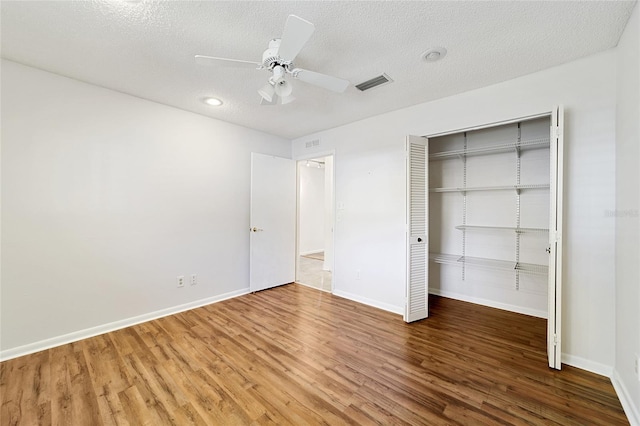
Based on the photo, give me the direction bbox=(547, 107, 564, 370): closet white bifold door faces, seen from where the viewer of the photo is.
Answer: facing to the left of the viewer

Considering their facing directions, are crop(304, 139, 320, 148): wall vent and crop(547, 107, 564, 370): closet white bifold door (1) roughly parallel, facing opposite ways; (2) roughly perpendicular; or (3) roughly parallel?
roughly perpendicular

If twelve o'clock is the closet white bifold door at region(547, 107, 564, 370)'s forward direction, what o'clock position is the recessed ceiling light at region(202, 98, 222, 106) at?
The recessed ceiling light is roughly at 11 o'clock from the closet white bifold door.

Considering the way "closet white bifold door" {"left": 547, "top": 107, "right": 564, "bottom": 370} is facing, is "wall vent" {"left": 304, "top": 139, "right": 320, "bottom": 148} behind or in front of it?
in front

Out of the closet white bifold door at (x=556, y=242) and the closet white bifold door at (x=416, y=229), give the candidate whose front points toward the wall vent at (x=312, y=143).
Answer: the closet white bifold door at (x=556, y=242)

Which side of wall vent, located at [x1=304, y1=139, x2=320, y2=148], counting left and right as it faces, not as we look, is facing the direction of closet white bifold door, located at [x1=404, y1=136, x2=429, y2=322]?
left

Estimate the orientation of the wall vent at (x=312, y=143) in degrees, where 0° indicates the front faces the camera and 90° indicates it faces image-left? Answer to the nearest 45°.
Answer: approximately 45°

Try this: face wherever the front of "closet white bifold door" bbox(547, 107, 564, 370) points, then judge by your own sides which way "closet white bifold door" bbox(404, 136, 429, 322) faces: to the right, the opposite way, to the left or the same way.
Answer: the opposite way
